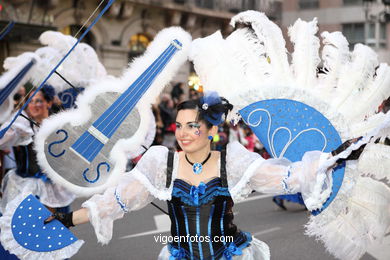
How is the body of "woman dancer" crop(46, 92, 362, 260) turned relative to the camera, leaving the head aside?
toward the camera

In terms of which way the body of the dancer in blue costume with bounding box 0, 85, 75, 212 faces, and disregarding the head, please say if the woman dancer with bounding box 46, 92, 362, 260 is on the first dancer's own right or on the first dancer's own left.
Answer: on the first dancer's own left

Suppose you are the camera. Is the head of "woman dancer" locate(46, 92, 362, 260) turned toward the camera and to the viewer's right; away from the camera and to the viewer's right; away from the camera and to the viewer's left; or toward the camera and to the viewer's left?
toward the camera and to the viewer's left

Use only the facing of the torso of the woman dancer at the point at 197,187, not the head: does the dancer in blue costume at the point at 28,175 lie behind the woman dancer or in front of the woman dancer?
behind

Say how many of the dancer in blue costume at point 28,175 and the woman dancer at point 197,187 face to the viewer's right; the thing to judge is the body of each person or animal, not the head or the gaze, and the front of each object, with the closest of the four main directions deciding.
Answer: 0
